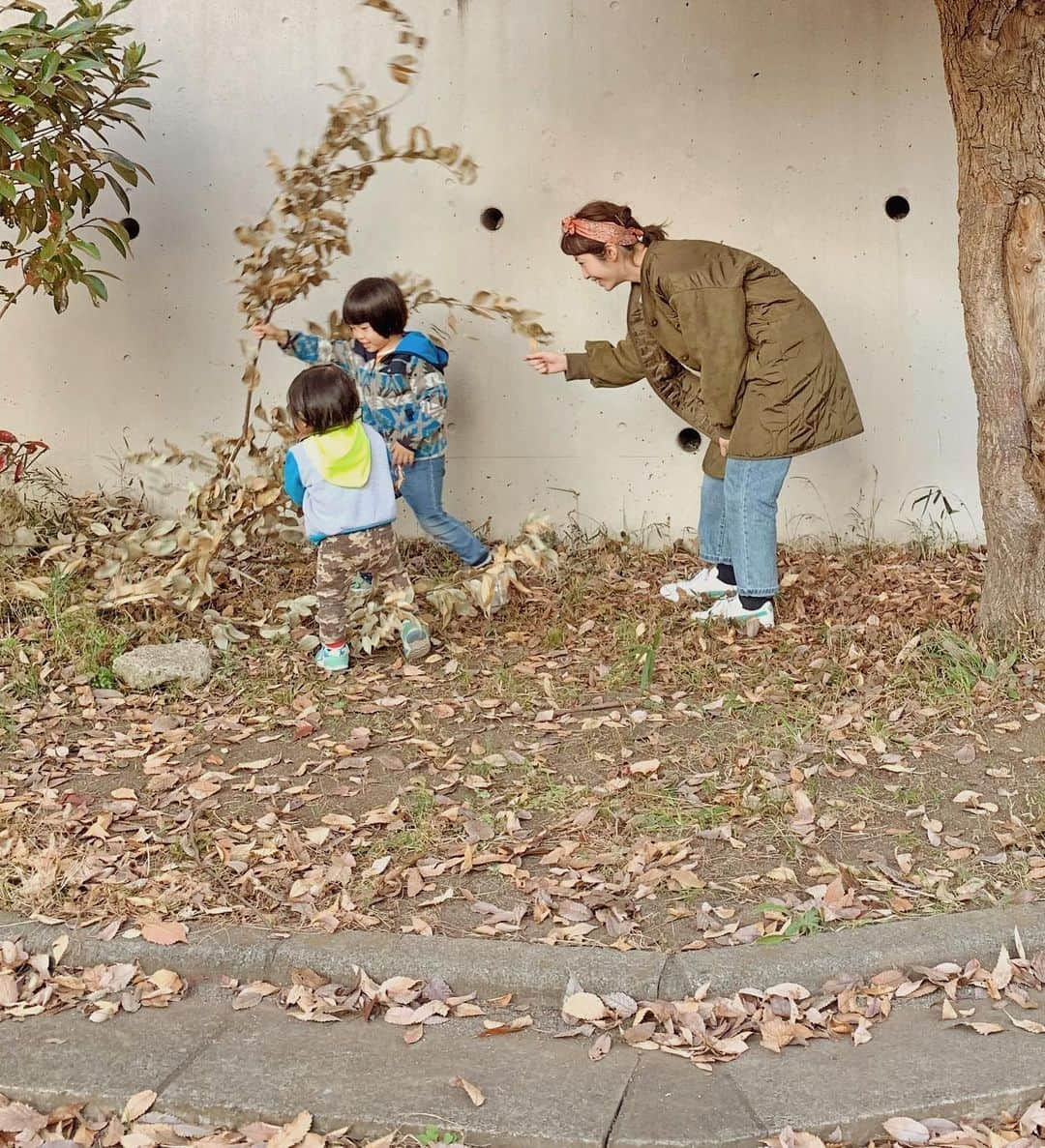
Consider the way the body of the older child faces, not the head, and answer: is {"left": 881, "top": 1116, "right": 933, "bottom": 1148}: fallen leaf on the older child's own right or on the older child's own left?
on the older child's own left

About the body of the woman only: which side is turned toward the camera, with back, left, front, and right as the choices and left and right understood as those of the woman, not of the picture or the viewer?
left

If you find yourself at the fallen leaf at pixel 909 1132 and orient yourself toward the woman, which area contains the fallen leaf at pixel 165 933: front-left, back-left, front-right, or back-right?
front-left

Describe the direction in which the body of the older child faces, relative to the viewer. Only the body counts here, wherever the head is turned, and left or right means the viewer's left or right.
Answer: facing the viewer and to the left of the viewer

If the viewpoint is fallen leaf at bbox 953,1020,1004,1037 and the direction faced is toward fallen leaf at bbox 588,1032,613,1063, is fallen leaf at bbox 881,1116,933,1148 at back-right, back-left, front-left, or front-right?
front-left

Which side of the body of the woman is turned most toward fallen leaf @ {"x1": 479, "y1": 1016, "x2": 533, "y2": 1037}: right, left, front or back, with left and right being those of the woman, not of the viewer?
left

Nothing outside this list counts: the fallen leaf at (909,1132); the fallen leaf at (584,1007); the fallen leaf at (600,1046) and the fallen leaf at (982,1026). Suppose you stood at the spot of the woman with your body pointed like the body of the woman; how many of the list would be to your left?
4

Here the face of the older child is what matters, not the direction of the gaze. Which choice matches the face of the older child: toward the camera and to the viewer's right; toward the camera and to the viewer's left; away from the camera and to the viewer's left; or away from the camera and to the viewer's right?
toward the camera and to the viewer's left

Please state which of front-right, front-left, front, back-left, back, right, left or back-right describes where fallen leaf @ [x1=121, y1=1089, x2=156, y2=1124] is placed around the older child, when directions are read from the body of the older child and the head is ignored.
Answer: front-left

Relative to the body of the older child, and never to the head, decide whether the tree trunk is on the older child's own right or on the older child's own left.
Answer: on the older child's own left

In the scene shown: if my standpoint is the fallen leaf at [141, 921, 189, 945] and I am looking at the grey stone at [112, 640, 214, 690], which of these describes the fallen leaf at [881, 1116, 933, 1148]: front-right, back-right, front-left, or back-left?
back-right

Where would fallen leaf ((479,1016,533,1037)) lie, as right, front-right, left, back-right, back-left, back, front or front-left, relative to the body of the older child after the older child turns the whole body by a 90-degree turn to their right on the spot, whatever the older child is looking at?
back-left

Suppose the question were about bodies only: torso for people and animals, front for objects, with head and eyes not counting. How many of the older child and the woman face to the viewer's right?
0

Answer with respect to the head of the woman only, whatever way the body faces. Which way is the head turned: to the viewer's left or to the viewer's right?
to the viewer's left

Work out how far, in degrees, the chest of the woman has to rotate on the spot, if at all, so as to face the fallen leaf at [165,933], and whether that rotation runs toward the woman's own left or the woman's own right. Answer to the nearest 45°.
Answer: approximately 45° to the woman's own left
